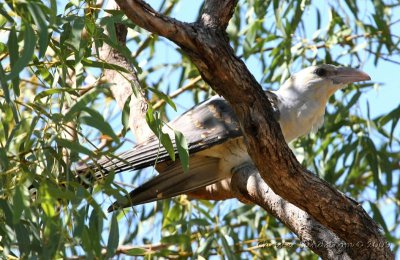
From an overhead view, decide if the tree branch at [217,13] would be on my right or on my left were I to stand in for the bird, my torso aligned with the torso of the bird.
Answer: on my right

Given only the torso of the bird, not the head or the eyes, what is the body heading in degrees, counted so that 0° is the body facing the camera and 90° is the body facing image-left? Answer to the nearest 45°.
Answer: approximately 270°

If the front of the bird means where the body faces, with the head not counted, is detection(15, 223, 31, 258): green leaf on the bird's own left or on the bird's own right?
on the bird's own right

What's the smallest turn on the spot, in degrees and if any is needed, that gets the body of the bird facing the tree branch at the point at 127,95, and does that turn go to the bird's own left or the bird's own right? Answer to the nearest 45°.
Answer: approximately 180°
